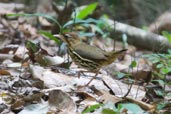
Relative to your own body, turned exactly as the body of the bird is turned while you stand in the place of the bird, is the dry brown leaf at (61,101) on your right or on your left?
on your left

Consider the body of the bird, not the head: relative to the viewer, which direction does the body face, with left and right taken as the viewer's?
facing to the left of the viewer
